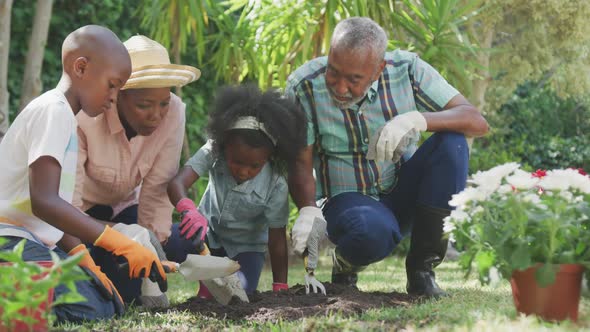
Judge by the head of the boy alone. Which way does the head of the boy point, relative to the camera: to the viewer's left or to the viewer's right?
to the viewer's right

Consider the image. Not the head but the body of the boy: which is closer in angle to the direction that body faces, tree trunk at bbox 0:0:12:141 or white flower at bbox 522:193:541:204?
the white flower

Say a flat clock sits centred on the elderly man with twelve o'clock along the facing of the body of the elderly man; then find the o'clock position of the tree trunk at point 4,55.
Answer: The tree trunk is roughly at 4 o'clock from the elderly man.

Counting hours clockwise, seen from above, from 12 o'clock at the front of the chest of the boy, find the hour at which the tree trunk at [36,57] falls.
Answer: The tree trunk is roughly at 9 o'clock from the boy.

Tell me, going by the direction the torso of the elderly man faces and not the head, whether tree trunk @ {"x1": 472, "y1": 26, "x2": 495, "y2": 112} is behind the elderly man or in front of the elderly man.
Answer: behind

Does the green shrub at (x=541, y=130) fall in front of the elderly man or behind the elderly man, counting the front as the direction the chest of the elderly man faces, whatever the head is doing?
behind

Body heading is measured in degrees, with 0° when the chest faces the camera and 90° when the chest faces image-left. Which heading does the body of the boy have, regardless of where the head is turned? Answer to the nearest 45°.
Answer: approximately 270°

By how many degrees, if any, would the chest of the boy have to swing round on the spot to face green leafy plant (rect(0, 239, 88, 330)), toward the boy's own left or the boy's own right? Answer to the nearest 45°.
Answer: approximately 90° to the boy's own right

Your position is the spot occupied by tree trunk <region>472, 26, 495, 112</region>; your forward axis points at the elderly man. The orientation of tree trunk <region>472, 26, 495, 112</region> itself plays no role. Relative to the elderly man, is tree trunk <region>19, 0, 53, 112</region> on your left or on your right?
right

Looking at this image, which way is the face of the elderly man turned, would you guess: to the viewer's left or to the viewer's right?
to the viewer's left

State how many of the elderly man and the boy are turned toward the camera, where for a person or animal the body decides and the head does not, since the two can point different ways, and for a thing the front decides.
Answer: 1

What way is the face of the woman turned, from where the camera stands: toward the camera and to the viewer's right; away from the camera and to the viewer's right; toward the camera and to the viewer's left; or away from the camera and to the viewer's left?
toward the camera and to the viewer's right

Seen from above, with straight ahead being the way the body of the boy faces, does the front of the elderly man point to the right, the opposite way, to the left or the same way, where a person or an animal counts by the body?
to the right

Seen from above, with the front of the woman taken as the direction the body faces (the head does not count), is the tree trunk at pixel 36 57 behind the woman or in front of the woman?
behind
